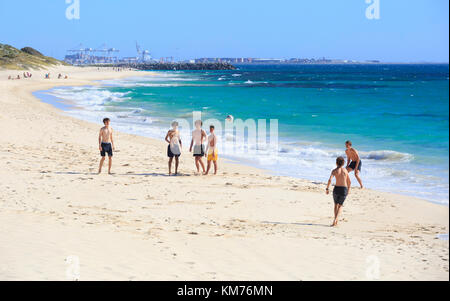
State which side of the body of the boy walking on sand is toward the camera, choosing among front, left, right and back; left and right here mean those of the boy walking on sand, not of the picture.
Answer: back

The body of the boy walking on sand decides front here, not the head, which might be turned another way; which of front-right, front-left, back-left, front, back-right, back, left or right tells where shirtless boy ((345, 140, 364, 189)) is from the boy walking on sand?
front

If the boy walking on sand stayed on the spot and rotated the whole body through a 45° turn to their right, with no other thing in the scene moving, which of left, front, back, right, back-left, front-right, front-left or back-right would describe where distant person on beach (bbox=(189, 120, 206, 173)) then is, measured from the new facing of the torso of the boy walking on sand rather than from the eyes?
left
